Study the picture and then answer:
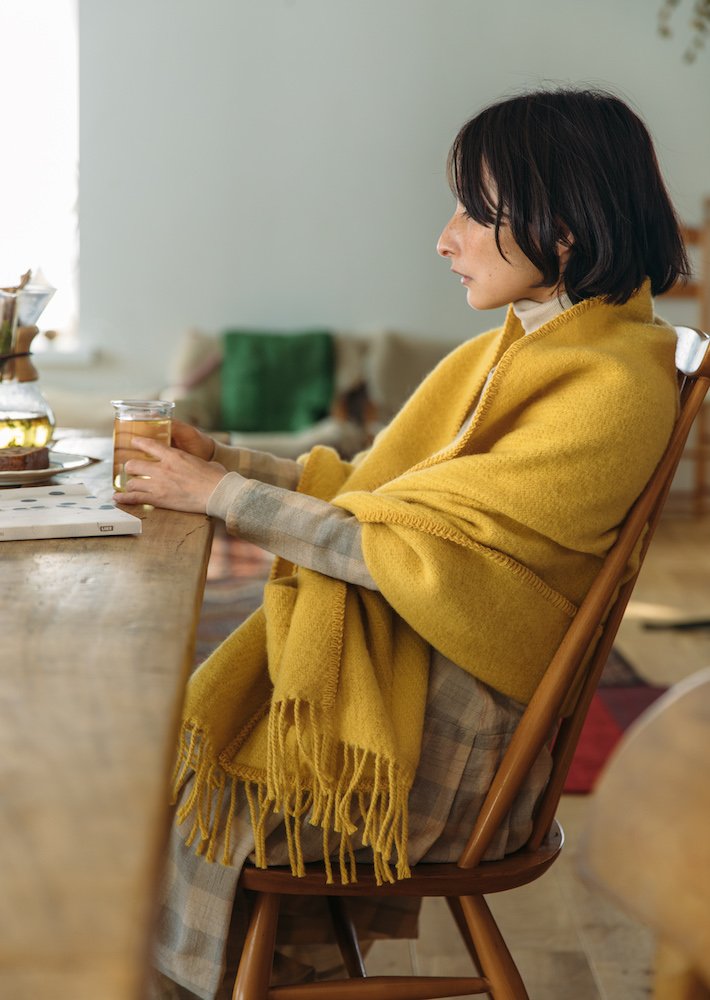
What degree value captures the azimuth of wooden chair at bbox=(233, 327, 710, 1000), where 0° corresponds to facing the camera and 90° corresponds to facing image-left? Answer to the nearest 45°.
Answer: approximately 90°

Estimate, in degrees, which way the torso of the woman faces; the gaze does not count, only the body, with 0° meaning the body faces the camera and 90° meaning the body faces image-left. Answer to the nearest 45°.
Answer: approximately 90°

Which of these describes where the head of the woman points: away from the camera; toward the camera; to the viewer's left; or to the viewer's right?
to the viewer's left

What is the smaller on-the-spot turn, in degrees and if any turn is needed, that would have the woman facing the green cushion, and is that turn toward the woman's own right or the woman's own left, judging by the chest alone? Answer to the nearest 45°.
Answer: approximately 90° to the woman's own right

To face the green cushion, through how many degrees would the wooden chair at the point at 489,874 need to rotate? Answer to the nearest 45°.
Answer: approximately 90° to its right

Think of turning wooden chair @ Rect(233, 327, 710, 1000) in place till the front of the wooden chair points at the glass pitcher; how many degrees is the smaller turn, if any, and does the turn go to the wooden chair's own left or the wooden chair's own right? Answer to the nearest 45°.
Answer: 0° — it already faces it

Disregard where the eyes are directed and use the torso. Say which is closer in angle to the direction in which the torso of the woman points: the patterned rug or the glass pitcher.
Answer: the glass pitcher
